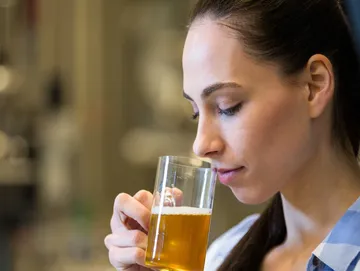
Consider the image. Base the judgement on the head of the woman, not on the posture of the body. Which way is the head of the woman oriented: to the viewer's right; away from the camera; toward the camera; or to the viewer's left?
to the viewer's left

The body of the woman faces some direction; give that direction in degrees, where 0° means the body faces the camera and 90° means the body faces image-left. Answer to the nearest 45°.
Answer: approximately 45°
